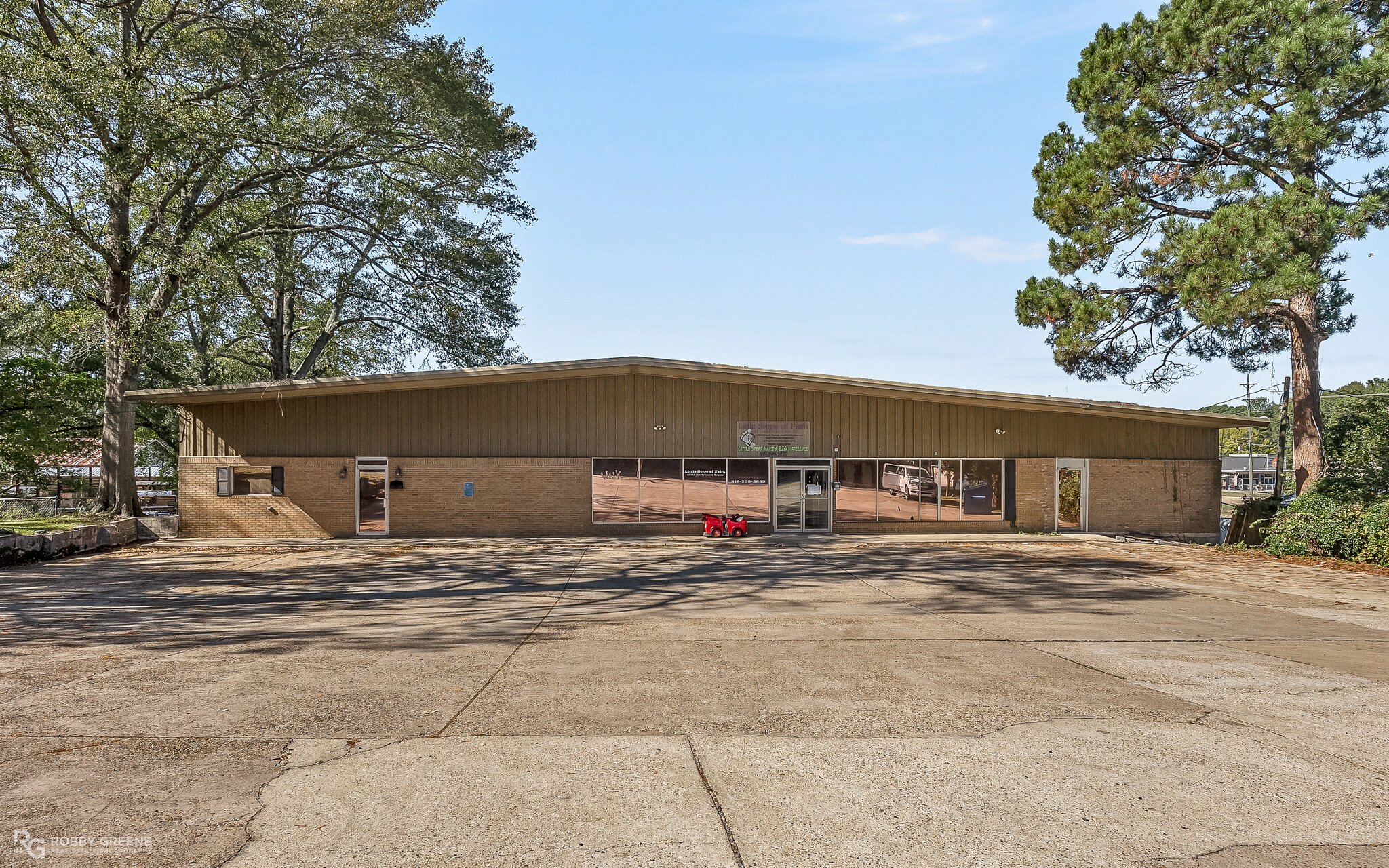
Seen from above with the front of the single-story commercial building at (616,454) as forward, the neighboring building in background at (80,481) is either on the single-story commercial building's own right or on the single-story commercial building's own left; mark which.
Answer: on the single-story commercial building's own right

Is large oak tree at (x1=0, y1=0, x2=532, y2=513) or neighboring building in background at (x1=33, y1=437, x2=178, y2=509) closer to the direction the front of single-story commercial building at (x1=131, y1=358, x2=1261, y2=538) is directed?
the large oak tree

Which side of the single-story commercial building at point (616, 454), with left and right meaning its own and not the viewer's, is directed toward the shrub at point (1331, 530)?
left

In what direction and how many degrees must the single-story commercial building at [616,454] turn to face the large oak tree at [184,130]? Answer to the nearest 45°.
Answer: approximately 90° to its right

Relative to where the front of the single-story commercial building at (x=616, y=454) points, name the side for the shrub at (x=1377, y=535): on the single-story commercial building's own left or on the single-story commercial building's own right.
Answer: on the single-story commercial building's own left

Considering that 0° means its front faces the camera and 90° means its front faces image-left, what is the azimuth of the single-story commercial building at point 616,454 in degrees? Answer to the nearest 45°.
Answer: approximately 0°

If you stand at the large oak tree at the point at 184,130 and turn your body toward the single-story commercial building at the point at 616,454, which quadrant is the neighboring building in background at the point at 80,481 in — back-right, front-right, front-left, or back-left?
back-left
